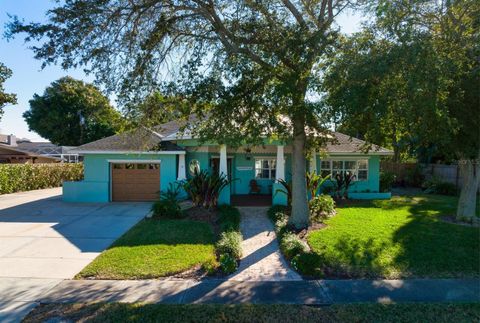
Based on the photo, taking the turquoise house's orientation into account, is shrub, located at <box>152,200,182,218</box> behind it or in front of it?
in front

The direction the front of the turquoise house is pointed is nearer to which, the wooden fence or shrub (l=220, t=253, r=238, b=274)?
the shrub

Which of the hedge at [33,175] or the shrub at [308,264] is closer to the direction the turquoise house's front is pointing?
the shrub

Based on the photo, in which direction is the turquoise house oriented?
toward the camera

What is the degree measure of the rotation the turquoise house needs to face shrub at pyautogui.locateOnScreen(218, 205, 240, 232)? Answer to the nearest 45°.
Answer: approximately 45° to its left

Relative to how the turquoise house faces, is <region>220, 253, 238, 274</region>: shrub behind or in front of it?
in front

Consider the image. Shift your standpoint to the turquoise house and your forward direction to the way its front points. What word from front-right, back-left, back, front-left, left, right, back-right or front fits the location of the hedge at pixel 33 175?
back-right

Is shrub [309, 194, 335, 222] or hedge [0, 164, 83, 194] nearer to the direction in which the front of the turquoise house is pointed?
the shrub

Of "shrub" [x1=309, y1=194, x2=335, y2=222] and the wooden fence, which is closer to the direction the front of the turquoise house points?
the shrub

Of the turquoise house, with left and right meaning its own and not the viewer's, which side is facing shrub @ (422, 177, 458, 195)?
left
